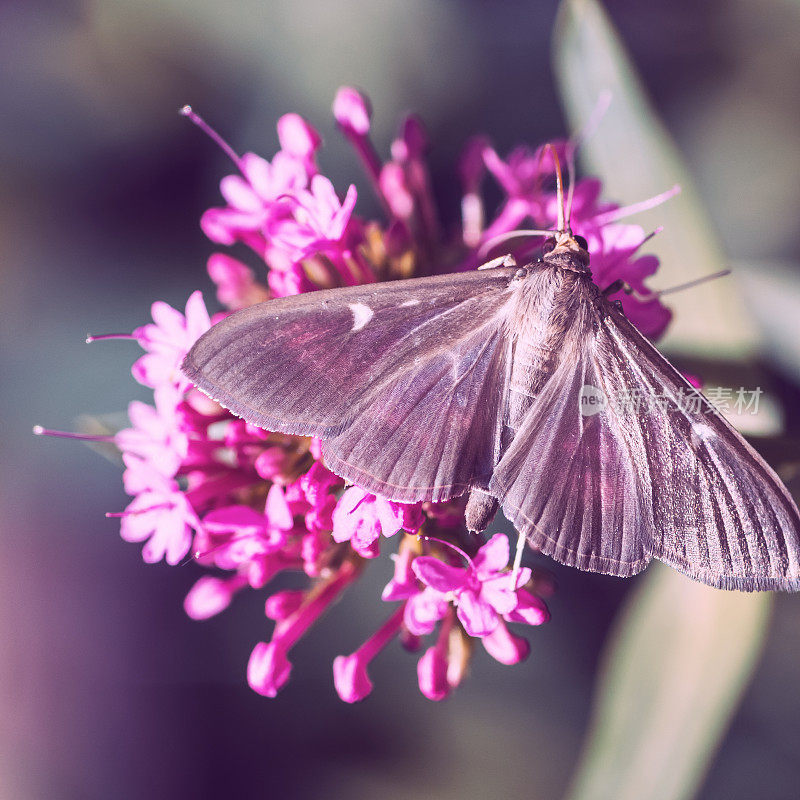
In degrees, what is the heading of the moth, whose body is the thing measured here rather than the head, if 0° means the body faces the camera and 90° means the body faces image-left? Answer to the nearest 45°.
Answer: approximately 180°

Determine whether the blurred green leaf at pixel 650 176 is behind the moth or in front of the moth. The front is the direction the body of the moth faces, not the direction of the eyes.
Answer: in front
